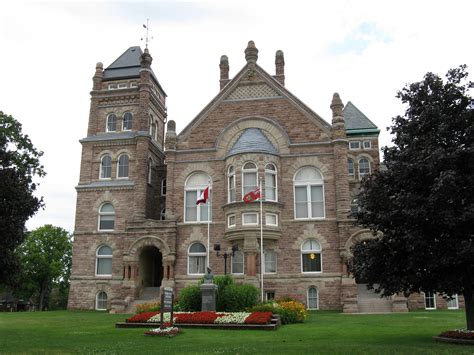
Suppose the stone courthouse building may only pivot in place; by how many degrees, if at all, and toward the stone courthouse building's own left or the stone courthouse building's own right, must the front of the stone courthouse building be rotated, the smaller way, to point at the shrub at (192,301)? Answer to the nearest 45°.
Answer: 0° — it already faces it

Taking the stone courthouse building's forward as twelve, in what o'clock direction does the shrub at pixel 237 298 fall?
The shrub is roughly at 12 o'clock from the stone courthouse building.

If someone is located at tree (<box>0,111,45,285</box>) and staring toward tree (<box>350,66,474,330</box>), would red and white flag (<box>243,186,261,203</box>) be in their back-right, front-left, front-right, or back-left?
front-left

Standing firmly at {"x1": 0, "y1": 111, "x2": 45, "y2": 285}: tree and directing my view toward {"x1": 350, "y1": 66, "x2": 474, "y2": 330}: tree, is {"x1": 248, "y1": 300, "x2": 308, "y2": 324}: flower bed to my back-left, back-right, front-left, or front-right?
front-left

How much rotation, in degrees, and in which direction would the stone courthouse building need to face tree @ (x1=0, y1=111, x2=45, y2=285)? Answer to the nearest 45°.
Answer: approximately 45° to its right

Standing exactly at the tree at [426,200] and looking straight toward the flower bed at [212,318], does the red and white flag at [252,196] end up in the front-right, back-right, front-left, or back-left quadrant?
front-right

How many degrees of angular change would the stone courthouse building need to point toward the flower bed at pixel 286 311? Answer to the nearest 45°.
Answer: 0° — it already faces it

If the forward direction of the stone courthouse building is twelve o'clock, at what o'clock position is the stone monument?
The stone monument is roughly at 12 o'clock from the stone courthouse building.

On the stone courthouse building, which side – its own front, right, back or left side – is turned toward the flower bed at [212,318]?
front

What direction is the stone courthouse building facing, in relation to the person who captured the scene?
facing the viewer

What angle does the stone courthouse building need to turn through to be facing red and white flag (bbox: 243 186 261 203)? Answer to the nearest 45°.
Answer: approximately 45° to its left

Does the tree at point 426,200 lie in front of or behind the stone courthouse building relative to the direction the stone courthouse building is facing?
in front
